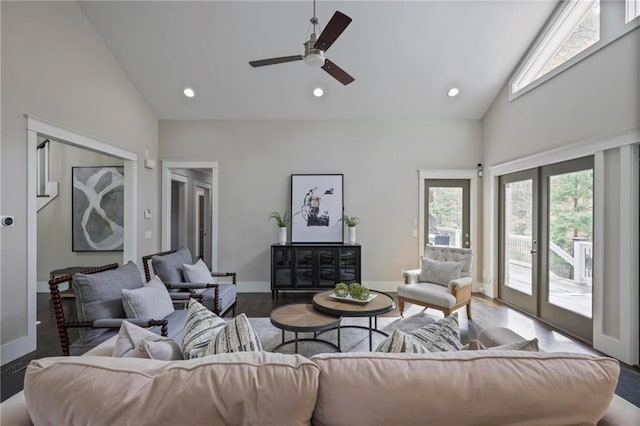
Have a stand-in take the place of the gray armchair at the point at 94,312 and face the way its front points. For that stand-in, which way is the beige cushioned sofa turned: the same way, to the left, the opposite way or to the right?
to the left

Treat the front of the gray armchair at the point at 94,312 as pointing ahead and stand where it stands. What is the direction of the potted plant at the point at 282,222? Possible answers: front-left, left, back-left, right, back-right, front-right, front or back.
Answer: left

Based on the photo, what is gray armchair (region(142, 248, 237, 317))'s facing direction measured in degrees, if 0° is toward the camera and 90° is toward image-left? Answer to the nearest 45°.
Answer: approximately 315°

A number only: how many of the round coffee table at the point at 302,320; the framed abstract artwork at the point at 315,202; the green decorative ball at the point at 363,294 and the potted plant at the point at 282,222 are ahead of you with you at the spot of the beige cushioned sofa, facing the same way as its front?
4

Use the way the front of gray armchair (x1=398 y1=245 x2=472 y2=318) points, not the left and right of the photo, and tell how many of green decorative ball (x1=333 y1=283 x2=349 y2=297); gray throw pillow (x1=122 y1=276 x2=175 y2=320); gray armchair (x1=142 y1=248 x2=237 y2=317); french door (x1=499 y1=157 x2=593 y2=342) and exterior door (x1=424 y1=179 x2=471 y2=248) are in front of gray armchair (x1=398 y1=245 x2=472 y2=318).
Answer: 3

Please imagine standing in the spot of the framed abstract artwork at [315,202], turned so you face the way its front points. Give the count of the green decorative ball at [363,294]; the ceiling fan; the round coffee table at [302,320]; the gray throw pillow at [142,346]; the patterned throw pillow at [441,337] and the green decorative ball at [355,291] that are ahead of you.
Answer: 6

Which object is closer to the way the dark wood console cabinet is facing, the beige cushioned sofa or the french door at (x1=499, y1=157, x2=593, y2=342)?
the beige cushioned sofa

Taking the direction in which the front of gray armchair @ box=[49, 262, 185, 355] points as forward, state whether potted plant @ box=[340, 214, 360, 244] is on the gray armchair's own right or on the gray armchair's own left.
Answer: on the gray armchair's own left

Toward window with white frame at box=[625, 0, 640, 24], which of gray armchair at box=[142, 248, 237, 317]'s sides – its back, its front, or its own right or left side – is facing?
front

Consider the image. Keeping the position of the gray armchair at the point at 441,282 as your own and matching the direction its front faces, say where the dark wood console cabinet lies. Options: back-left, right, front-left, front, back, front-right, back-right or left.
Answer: front-right
